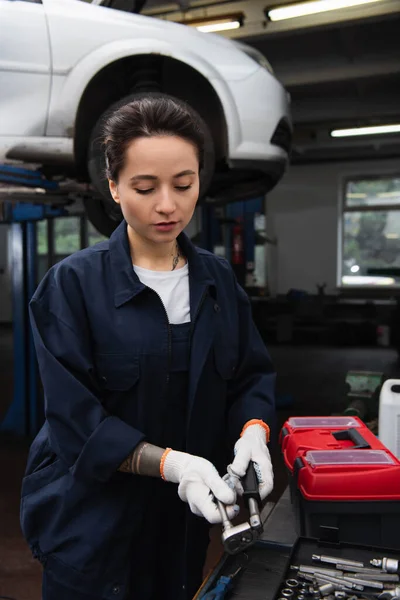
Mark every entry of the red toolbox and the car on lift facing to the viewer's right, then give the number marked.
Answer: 1

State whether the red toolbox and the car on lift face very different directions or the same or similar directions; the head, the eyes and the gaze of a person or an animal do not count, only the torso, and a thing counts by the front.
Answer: very different directions

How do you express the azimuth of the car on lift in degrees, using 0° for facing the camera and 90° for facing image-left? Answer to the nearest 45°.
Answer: approximately 270°

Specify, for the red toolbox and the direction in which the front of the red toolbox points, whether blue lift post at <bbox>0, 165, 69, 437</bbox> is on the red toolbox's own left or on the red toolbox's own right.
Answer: on the red toolbox's own right

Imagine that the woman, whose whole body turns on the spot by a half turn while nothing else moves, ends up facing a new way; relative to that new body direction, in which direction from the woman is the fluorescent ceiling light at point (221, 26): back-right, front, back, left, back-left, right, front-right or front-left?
front-right

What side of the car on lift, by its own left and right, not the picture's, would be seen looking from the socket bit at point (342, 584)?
right

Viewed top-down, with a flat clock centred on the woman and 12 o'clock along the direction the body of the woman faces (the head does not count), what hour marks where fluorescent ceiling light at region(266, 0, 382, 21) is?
The fluorescent ceiling light is roughly at 8 o'clock from the woman.

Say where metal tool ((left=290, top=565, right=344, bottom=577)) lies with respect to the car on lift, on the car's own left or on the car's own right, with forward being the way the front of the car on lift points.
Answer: on the car's own right
